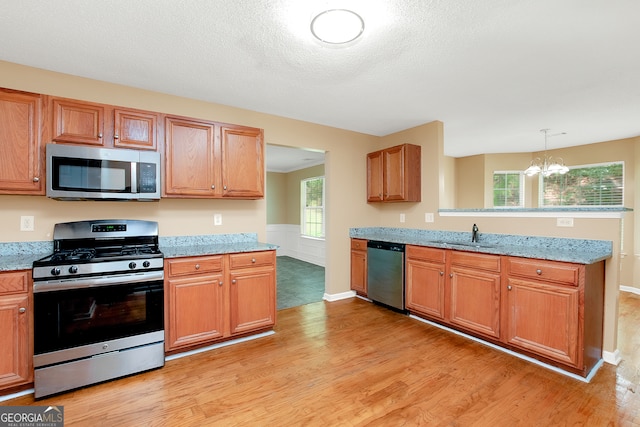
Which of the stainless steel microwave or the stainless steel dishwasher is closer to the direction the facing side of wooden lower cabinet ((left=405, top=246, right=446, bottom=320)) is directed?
the stainless steel microwave

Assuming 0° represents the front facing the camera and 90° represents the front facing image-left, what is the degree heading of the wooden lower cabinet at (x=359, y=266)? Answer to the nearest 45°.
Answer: approximately 45°

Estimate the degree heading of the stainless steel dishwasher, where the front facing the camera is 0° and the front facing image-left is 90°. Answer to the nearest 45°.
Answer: approximately 45°

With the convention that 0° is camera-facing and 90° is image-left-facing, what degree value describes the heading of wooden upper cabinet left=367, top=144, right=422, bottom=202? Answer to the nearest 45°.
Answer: approximately 45°

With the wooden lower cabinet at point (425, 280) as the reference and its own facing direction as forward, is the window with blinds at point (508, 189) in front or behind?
behind

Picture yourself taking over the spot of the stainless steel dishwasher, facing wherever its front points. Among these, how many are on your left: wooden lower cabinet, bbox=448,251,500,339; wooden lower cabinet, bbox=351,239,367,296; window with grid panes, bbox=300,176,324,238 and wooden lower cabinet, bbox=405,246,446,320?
2

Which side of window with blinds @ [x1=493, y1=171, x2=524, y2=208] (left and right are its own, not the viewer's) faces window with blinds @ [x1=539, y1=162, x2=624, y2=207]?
left

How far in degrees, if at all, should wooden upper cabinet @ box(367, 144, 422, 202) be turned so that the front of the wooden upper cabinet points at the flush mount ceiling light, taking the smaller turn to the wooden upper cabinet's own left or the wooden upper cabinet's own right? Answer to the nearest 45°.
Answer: approximately 45° to the wooden upper cabinet's own left

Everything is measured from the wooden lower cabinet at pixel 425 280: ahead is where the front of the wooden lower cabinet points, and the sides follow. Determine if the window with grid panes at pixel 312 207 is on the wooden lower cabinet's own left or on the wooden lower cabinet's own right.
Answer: on the wooden lower cabinet's own right

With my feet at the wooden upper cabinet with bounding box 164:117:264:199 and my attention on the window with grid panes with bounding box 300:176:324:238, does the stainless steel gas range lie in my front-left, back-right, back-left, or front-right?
back-left

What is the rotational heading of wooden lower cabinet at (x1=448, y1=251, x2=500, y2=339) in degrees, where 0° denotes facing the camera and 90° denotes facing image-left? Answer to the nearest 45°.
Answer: approximately 45°

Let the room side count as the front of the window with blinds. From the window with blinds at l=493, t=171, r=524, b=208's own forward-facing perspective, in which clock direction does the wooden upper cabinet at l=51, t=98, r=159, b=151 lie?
The wooden upper cabinet is roughly at 1 o'clock from the window with blinds.

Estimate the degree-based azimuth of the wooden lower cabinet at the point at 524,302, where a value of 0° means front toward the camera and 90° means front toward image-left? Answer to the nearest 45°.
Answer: approximately 45°
